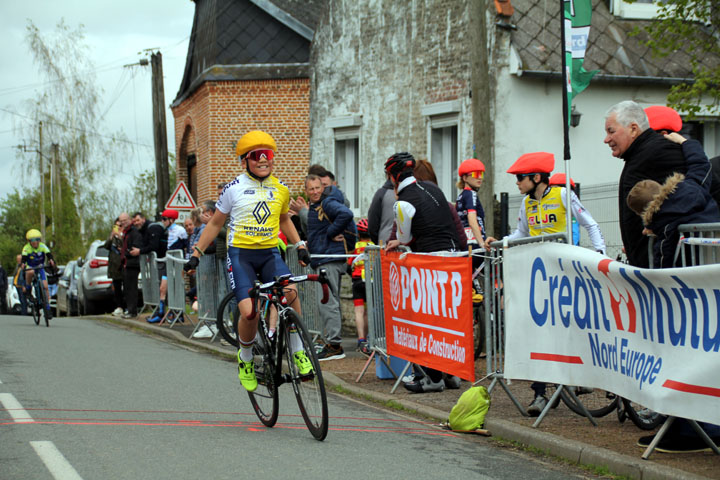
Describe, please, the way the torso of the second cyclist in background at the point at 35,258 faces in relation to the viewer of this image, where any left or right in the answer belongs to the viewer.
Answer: facing the viewer

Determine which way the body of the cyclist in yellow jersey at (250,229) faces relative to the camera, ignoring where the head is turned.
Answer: toward the camera

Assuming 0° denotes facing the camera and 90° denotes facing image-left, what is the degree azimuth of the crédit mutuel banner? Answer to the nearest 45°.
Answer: approximately 45°

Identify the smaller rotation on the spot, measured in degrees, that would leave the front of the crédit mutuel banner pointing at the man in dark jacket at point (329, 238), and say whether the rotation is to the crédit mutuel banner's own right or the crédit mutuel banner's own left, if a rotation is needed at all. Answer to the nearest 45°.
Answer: approximately 90° to the crédit mutuel banner's own right

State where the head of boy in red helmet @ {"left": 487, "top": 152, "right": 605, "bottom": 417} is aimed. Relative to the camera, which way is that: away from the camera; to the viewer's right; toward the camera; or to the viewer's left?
to the viewer's left

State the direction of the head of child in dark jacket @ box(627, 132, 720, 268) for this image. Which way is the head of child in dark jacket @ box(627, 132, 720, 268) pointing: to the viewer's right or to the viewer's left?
to the viewer's left

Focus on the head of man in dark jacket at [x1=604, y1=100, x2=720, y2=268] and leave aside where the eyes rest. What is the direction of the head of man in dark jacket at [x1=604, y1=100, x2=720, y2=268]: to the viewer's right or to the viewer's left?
to the viewer's left

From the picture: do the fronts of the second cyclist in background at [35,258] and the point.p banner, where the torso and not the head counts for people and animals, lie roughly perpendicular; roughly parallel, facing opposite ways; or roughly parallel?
roughly perpendicular

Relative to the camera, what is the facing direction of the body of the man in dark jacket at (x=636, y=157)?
to the viewer's left
